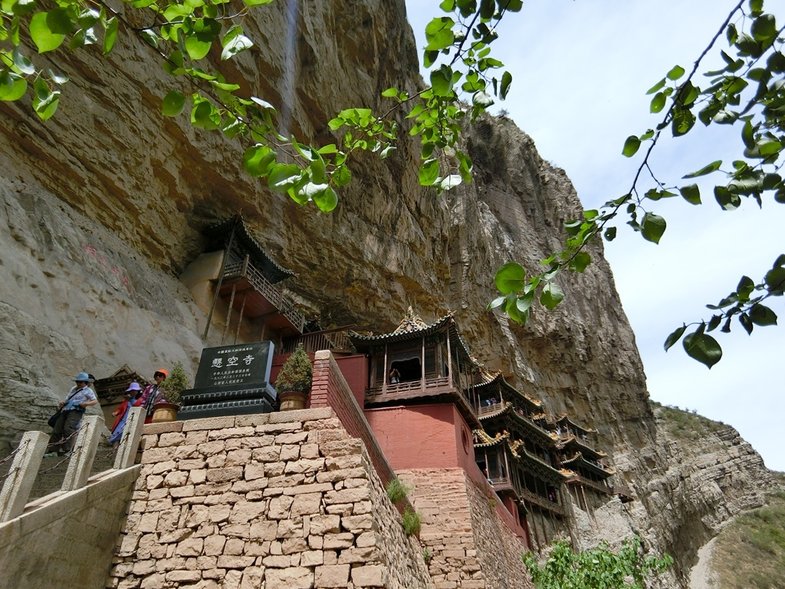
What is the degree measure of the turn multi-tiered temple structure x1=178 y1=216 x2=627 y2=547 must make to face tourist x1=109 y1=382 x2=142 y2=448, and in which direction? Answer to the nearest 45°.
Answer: approximately 90° to its right

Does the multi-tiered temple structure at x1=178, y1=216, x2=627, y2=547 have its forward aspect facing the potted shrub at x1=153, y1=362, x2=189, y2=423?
no

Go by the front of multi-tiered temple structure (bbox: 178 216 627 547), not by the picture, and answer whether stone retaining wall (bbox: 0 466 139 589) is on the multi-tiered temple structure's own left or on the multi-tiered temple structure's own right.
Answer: on the multi-tiered temple structure's own right

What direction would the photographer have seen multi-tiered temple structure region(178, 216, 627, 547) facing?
facing the viewer and to the right of the viewer

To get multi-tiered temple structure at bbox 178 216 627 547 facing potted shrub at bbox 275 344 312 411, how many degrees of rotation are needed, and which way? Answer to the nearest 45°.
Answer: approximately 45° to its right

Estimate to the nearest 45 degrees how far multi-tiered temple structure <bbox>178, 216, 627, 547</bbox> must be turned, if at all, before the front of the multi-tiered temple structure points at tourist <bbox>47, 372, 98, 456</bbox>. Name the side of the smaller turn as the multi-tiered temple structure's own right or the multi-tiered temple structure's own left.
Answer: approximately 90° to the multi-tiered temple structure's own right

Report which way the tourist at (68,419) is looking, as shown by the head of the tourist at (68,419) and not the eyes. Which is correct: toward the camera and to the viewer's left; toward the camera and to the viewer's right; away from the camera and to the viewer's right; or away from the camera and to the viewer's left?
toward the camera and to the viewer's left

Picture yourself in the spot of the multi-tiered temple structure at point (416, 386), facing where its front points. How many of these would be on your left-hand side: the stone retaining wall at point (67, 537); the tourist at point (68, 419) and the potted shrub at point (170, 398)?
0

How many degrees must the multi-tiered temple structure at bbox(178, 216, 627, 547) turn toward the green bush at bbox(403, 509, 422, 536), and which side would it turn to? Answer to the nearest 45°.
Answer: approximately 45° to its right
